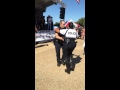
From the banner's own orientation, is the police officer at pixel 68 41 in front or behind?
in front

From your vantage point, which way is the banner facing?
toward the camera
